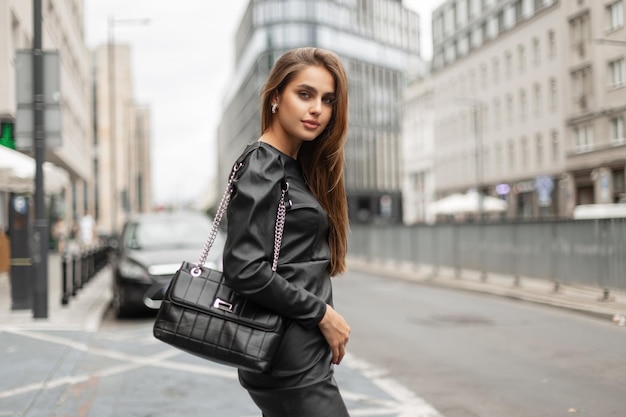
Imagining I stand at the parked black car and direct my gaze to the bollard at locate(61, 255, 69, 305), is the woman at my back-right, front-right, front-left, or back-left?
back-left

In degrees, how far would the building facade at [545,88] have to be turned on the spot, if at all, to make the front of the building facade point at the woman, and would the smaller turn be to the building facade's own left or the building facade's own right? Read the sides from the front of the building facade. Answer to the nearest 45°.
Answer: approximately 45° to the building facade's own left

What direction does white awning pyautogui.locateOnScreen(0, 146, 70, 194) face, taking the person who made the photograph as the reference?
facing to the right of the viewer

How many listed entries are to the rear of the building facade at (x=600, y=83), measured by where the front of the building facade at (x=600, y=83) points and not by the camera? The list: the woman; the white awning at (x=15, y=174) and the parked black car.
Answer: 0

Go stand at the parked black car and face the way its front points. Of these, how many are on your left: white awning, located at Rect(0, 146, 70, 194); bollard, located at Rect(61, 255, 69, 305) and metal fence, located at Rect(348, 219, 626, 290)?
1

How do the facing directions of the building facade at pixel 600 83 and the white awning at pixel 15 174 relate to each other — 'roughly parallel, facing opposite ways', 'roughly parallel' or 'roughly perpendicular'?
roughly parallel, facing opposite ways

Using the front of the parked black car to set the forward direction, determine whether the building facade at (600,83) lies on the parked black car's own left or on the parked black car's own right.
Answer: on the parked black car's own left

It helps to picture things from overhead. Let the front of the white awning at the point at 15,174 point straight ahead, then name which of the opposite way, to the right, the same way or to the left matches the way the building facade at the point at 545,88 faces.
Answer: the opposite way

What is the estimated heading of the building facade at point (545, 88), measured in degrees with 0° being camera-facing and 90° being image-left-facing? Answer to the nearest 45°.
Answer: approximately 45°

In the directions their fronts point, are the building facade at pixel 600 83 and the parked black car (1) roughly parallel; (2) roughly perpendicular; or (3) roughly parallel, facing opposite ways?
roughly perpendicular

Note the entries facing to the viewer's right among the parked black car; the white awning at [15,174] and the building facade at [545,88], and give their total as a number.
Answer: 1

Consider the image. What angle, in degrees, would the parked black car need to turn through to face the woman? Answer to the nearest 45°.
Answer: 0° — it already faces them

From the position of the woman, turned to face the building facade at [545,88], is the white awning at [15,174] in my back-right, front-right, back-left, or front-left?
front-left

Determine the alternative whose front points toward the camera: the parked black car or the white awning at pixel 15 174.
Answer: the parked black car

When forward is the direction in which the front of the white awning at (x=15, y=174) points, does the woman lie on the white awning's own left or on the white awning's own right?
on the white awning's own right

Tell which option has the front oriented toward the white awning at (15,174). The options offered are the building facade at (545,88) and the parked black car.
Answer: the building facade

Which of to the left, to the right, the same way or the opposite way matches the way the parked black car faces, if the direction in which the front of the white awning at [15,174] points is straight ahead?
to the right

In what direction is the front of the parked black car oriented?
toward the camera

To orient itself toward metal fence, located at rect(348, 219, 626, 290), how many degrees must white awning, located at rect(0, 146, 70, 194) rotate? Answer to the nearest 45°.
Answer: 0° — it already faces it
